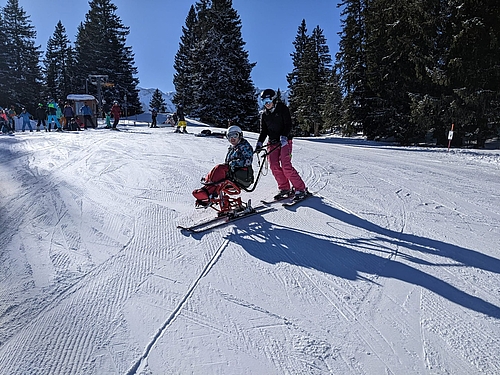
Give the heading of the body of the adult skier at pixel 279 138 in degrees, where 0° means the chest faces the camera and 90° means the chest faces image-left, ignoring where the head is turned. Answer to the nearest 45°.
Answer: approximately 45°

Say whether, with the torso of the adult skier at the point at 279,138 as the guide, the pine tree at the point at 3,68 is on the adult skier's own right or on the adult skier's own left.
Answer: on the adult skier's own right

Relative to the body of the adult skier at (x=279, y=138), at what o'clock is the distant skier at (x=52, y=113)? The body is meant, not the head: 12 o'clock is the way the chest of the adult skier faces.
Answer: The distant skier is roughly at 3 o'clock from the adult skier.

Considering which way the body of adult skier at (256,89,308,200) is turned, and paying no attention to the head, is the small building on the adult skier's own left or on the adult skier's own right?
on the adult skier's own right

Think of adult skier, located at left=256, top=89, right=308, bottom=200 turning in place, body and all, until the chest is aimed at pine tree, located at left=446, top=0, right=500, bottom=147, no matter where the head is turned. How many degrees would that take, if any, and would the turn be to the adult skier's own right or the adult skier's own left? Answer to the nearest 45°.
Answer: approximately 180°

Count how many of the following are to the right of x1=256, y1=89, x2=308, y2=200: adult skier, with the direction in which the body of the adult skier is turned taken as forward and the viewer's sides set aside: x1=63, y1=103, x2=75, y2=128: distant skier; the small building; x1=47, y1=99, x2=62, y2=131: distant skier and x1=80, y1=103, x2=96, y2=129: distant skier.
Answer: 4

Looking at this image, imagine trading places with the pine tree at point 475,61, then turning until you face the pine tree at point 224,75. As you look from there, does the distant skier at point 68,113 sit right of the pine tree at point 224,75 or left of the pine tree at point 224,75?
left

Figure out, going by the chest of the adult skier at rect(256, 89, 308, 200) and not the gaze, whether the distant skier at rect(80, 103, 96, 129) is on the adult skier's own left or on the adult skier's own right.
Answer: on the adult skier's own right

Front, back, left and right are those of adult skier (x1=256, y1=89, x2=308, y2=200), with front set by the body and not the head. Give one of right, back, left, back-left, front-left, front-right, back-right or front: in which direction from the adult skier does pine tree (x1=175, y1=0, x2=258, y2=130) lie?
back-right

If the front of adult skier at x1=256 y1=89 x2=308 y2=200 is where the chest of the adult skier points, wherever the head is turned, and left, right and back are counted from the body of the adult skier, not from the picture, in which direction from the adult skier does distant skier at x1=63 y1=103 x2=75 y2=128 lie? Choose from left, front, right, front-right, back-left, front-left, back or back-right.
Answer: right

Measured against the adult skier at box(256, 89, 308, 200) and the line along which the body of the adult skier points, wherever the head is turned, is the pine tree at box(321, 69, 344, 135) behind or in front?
behind

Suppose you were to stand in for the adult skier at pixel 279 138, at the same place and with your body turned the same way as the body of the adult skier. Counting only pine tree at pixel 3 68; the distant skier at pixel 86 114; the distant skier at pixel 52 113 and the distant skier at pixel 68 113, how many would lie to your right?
4
